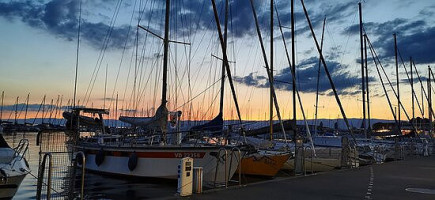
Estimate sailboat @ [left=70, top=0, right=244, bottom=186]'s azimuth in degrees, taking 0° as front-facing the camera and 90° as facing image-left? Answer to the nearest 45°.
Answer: approximately 315°
